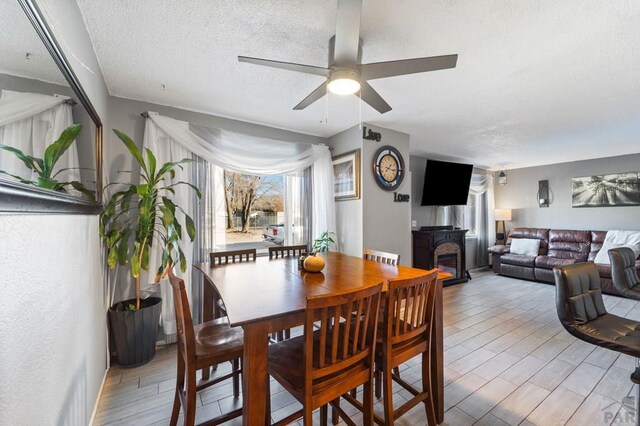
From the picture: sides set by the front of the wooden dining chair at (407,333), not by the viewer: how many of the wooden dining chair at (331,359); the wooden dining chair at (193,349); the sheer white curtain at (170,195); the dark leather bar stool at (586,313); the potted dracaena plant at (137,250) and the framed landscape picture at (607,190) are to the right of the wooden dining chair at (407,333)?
2

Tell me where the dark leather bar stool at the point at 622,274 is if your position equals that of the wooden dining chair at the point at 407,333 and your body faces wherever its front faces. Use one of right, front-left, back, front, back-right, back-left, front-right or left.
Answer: right

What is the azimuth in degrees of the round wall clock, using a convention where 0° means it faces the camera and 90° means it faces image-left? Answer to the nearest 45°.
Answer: approximately 315°

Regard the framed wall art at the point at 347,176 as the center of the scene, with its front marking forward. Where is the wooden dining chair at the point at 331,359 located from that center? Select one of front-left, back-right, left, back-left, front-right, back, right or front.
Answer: front-left

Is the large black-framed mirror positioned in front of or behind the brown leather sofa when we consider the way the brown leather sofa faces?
in front

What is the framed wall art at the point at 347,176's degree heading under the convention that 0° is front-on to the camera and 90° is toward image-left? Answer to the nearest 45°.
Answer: approximately 45°

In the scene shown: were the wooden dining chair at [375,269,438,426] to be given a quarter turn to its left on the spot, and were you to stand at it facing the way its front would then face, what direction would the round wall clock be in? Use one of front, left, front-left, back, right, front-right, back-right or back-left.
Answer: back-right

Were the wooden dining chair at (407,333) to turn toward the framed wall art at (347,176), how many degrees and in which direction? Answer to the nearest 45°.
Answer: approximately 45° to its right

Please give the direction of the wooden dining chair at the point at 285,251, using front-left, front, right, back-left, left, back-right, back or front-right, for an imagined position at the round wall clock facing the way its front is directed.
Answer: right

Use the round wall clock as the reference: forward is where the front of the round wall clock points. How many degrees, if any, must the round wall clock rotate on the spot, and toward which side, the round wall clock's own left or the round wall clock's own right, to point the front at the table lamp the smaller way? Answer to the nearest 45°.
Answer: approximately 90° to the round wall clock's own left

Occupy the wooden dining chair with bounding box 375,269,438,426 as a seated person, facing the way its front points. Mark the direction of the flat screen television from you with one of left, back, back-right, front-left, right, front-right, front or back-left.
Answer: front-right
